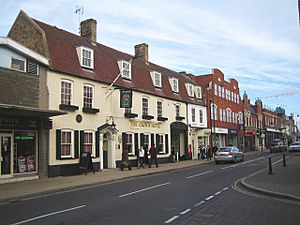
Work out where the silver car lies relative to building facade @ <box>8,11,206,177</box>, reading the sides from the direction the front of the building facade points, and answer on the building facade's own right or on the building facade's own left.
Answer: on the building facade's own left

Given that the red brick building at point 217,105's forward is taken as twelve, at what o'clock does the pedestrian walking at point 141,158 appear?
The pedestrian walking is roughly at 2 o'clock from the red brick building.

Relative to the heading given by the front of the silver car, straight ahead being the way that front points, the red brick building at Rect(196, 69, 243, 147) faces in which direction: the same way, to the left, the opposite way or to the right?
to the right

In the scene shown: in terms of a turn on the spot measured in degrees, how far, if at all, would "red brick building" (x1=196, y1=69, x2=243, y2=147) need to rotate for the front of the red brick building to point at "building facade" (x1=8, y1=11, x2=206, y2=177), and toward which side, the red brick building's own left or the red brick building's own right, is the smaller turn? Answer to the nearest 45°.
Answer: approximately 45° to the red brick building's own right

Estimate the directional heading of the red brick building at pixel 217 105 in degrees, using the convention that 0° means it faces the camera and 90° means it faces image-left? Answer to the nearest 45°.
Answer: approximately 315°

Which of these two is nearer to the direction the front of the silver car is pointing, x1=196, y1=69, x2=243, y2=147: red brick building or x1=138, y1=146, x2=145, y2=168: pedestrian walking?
the red brick building

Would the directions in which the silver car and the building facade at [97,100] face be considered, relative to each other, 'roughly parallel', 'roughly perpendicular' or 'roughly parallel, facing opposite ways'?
roughly perpendicular

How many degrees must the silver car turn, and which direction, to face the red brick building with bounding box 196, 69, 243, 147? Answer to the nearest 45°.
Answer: approximately 45° to its left

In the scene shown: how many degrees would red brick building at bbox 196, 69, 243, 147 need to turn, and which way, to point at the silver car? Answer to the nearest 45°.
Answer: approximately 45° to its right

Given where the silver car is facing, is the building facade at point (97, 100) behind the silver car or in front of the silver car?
behind

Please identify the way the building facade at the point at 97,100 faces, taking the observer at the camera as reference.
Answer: facing the viewer and to the right of the viewer
